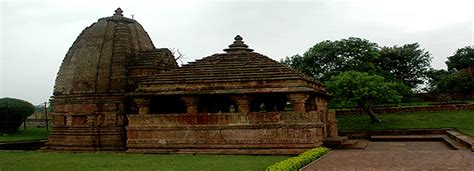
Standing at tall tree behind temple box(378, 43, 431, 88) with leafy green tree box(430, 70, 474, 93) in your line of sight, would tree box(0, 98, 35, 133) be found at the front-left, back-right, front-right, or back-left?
back-right

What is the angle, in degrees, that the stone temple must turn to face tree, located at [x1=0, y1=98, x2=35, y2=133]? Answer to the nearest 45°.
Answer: approximately 135° to its left

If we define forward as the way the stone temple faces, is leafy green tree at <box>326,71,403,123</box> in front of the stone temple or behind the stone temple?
in front

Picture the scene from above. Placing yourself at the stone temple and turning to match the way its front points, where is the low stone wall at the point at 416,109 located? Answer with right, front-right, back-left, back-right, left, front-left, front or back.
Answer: front-left

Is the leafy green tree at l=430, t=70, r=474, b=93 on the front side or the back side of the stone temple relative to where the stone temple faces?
on the front side

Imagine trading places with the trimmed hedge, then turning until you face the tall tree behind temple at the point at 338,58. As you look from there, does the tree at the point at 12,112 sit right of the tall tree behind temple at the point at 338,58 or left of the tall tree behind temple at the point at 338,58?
left

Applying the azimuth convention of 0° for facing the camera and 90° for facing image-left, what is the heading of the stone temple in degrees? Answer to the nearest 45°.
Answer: approximately 270°

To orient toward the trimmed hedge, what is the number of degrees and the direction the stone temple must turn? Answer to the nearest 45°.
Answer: approximately 45° to its right

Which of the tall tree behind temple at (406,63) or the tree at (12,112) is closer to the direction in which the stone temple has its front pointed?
the tall tree behind temple

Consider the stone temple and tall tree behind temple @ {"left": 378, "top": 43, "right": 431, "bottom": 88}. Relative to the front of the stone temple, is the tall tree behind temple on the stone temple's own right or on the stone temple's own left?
on the stone temple's own left
